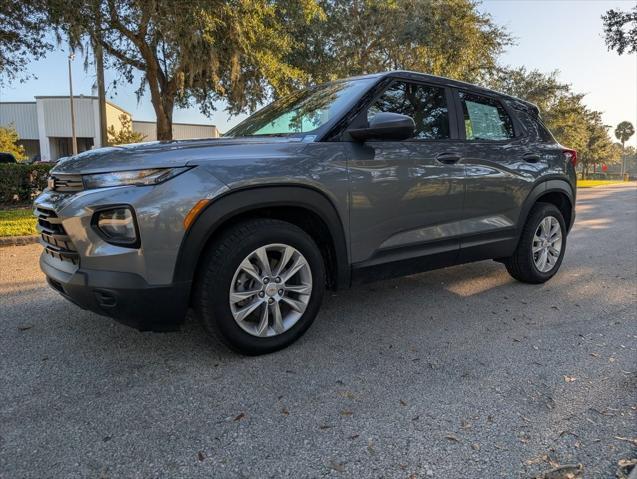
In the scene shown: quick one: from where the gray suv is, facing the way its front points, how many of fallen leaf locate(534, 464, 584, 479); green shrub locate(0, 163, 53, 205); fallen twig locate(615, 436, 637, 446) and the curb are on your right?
2

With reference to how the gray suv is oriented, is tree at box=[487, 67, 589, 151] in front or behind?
behind

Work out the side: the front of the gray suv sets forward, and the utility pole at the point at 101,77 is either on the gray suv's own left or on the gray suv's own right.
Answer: on the gray suv's own right

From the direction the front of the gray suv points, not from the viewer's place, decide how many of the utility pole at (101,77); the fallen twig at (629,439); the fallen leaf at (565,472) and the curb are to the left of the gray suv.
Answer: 2

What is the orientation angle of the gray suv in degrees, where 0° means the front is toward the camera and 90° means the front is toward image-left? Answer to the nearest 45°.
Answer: approximately 45°

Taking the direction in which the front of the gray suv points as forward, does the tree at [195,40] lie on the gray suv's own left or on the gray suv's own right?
on the gray suv's own right

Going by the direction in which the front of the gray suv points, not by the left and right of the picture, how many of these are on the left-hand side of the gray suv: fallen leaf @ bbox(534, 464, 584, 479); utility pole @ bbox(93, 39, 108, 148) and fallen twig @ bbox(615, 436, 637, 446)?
2

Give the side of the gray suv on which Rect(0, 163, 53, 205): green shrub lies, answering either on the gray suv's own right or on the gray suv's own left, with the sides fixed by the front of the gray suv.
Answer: on the gray suv's own right

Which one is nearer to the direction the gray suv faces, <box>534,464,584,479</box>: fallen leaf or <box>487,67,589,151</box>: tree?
the fallen leaf

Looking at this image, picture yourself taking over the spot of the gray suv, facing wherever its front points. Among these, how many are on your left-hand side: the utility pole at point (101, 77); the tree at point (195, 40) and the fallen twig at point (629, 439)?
1

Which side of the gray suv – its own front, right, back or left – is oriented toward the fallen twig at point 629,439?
left
